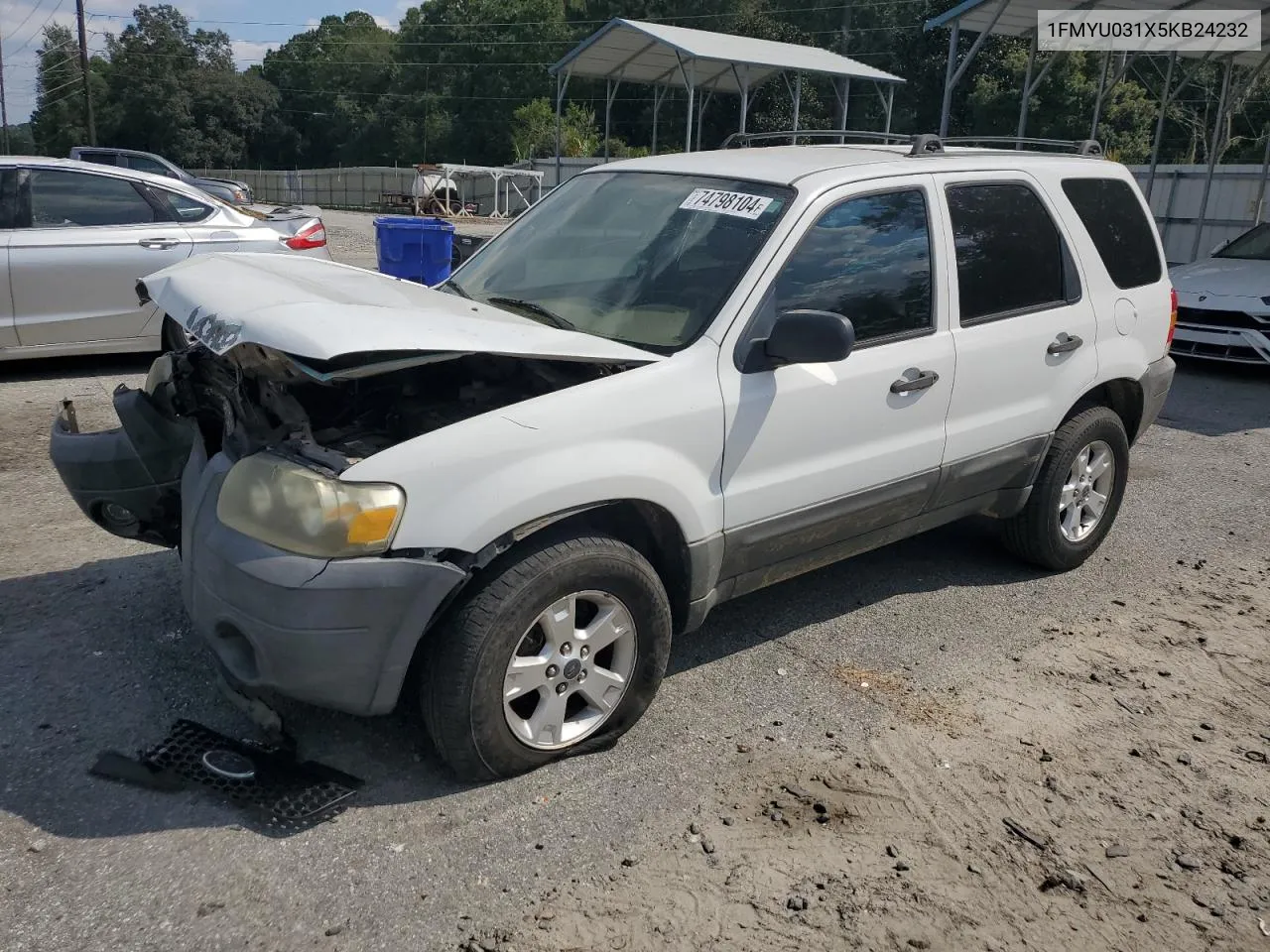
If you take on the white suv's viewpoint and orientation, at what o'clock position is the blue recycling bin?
The blue recycling bin is roughly at 4 o'clock from the white suv.

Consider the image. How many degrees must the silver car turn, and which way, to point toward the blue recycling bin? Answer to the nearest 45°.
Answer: approximately 135° to its right

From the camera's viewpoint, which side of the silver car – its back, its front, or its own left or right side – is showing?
left

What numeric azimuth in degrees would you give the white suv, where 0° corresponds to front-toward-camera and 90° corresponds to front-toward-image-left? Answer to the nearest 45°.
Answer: approximately 45°

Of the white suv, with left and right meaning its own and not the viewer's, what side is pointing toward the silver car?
right

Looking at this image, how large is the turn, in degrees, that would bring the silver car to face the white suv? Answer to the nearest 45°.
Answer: approximately 90° to its left

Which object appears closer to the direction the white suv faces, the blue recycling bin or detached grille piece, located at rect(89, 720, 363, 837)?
the detached grille piece

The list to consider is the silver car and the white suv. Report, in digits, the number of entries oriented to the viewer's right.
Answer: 0

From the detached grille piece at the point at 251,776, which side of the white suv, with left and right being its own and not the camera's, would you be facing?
front

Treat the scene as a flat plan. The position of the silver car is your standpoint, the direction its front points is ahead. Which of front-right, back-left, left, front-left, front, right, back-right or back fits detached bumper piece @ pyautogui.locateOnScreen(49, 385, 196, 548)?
left

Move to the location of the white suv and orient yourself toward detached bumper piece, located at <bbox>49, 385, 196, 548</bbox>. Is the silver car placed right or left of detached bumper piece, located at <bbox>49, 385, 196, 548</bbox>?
right
